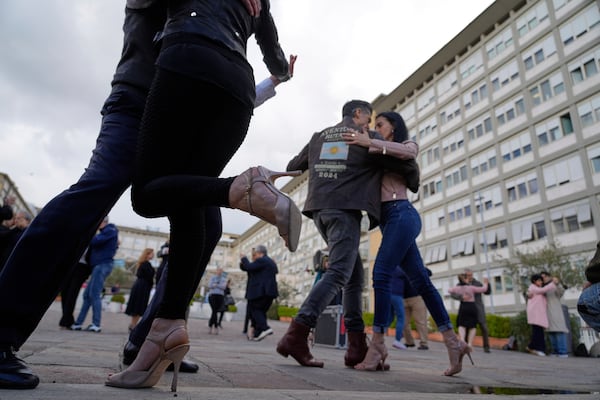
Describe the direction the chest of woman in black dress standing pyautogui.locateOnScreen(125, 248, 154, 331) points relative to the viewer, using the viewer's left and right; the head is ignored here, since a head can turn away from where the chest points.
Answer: facing to the right of the viewer

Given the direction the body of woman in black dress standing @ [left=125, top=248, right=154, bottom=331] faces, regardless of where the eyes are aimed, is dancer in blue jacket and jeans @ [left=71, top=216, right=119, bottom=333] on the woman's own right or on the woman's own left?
on the woman's own right

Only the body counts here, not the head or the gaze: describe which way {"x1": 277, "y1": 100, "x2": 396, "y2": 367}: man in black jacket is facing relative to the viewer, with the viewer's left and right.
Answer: facing away from the viewer and to the right of the viewer

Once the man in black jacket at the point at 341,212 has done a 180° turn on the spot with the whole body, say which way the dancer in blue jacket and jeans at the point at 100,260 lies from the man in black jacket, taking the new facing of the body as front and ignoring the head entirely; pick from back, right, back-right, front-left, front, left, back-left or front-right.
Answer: right

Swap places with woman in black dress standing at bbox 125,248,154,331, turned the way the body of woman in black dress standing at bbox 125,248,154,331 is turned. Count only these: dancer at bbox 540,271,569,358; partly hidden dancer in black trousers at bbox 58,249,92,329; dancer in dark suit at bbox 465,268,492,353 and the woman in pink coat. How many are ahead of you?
3

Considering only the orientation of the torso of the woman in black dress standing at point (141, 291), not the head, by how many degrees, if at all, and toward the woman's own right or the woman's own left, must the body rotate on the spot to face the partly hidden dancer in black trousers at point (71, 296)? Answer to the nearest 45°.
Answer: approximately 135° to the woman's own right
